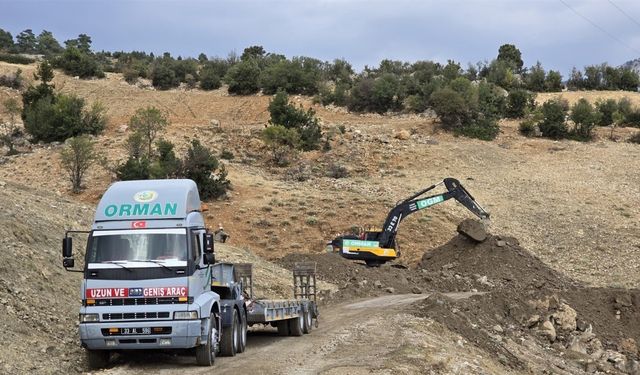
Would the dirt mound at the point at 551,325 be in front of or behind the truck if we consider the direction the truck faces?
behind

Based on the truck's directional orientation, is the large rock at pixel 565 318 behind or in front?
behind

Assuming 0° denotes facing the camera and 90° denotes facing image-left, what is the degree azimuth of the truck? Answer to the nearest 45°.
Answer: approximately 45°

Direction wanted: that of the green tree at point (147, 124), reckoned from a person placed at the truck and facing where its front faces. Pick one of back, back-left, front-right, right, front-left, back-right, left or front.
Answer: back-right

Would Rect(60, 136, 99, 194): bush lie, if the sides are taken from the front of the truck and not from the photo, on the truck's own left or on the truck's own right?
on the truck's own right
